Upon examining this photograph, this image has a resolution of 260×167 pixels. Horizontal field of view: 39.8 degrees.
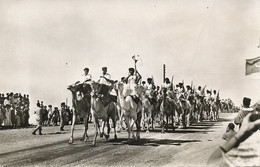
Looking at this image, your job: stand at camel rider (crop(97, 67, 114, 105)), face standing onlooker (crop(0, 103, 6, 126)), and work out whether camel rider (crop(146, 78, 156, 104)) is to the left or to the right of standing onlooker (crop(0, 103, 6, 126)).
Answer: right

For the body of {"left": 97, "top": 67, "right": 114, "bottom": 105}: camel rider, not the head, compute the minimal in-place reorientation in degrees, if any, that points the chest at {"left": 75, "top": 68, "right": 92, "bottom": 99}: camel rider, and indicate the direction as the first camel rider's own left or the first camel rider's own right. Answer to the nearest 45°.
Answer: approximately 90° to the first camel rider's own right

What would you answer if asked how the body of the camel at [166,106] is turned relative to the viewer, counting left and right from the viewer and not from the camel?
facing the viewer and to the left of the viewer

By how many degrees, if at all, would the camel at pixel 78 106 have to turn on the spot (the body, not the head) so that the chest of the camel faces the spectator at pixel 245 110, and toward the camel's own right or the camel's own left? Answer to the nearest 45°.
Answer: approximately 90° to the camel's own left

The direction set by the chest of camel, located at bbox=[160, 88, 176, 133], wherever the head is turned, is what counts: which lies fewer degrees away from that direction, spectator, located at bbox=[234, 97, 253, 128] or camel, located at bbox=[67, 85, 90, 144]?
the camel

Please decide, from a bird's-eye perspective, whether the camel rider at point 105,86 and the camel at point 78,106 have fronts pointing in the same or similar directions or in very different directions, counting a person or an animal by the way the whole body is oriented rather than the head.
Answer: same or similar directions

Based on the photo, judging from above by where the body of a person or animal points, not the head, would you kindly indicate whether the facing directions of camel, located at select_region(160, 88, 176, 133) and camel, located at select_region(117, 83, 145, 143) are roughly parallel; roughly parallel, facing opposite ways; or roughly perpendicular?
roughly parallel

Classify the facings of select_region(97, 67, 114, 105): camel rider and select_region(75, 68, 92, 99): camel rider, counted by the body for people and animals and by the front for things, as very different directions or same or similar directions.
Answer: same or similar directions

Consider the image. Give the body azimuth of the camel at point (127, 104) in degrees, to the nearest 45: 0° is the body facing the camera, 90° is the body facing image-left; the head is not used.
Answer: approximately 45°

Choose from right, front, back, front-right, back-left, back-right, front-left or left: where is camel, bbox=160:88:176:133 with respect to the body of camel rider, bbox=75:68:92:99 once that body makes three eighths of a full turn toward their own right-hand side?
front-right

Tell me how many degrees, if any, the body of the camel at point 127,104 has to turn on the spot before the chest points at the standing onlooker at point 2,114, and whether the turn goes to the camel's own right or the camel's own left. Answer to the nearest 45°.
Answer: approximately 90° to the camel's own right

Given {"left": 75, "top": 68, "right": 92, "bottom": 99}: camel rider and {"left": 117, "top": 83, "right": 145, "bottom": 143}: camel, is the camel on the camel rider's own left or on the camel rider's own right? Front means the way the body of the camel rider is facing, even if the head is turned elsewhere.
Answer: on the camel rider's own left

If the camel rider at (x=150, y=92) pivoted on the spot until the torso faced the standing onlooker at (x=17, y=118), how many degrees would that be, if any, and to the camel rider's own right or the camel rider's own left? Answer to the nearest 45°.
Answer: approximately 90° to the camel rider's own right
